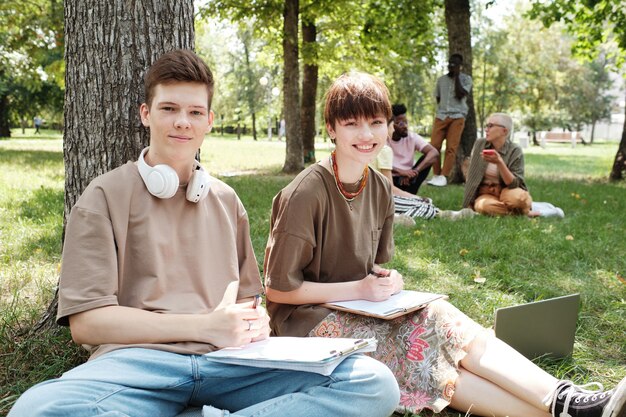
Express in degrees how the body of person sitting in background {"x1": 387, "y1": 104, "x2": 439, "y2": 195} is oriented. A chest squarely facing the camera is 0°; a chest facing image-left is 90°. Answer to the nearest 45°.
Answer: approximately 315°

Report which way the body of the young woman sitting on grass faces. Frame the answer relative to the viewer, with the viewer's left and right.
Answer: facing the viewer and to the right of the viewer

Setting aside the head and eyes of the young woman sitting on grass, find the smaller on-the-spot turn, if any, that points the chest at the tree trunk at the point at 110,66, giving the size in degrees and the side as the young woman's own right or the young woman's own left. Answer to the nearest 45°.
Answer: approximately 135° to the young woman's own right

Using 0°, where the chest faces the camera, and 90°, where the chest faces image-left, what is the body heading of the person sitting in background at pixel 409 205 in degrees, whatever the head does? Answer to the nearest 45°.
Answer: approximately 270°

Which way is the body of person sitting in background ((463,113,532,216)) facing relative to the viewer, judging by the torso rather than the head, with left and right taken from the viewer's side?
facing the viewer and to the left of the viewer

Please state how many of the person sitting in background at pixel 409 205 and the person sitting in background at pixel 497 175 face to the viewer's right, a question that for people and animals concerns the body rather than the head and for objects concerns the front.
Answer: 1

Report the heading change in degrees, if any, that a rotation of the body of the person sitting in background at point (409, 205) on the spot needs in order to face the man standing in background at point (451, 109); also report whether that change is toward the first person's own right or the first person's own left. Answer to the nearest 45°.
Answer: approximately 90° to the first person's own left

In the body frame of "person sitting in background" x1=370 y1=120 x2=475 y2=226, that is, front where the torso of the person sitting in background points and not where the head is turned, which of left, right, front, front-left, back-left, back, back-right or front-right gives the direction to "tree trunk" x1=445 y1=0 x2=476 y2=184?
left

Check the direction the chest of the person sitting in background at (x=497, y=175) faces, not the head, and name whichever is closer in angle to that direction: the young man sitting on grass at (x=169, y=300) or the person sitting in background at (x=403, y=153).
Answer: the young man sitting on grass
